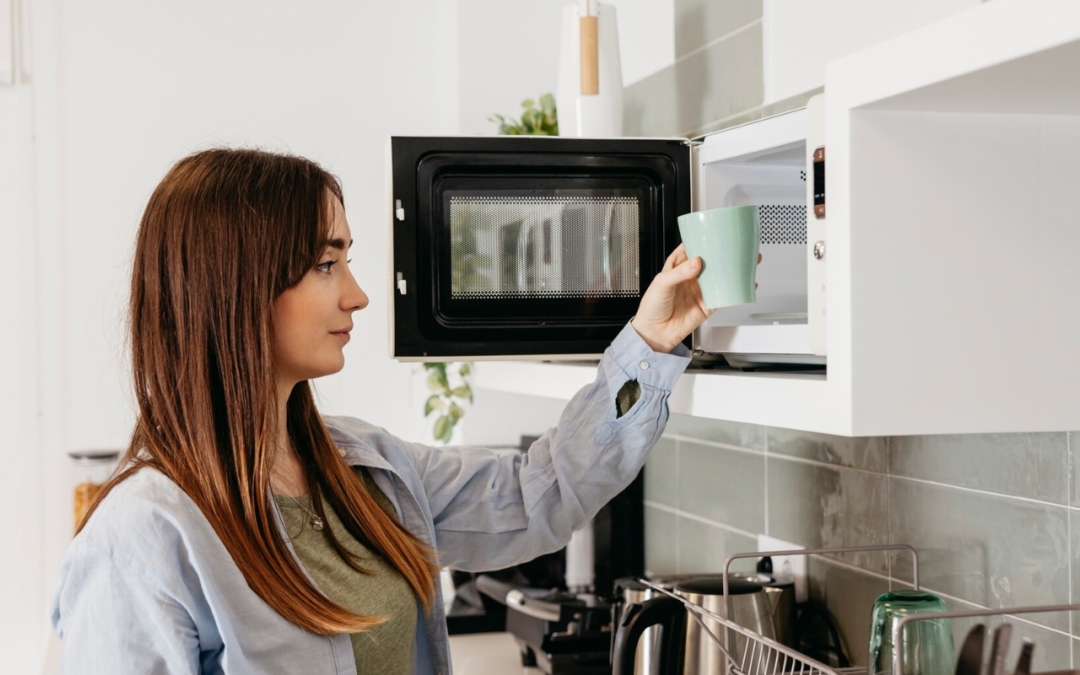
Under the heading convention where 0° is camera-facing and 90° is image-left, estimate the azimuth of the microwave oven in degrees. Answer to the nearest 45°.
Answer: approximately 45°

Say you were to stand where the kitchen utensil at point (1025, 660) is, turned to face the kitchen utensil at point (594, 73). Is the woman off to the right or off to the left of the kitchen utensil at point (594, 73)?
left

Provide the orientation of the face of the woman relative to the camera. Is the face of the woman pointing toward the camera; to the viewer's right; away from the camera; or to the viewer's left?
to the viewer's right

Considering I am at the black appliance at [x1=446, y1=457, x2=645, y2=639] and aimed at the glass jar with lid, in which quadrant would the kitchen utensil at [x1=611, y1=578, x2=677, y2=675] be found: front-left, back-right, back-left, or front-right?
back-left
